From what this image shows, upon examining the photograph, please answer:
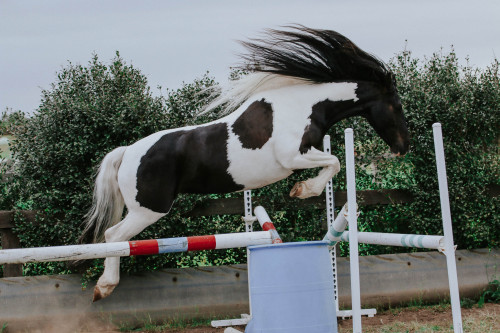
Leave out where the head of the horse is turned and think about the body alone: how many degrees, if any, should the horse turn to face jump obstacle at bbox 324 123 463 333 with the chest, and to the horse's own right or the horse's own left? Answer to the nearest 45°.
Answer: approximately 45° to the horse's own right

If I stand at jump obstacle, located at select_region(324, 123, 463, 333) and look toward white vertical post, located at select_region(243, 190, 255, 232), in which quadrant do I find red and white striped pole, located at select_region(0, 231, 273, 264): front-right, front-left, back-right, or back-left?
front-left

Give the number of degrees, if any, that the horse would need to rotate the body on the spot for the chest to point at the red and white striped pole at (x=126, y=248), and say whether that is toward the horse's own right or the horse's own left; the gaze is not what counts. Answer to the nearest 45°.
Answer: approximately 135° to the horse's own right

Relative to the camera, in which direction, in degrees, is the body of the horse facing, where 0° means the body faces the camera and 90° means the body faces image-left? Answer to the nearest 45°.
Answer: approximately 270°

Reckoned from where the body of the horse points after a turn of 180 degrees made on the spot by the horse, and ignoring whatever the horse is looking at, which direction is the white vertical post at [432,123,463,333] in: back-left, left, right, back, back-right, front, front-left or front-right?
back-left
